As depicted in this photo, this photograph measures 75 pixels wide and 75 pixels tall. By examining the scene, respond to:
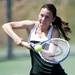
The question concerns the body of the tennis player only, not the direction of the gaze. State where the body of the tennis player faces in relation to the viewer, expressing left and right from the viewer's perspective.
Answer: facing the viewer
